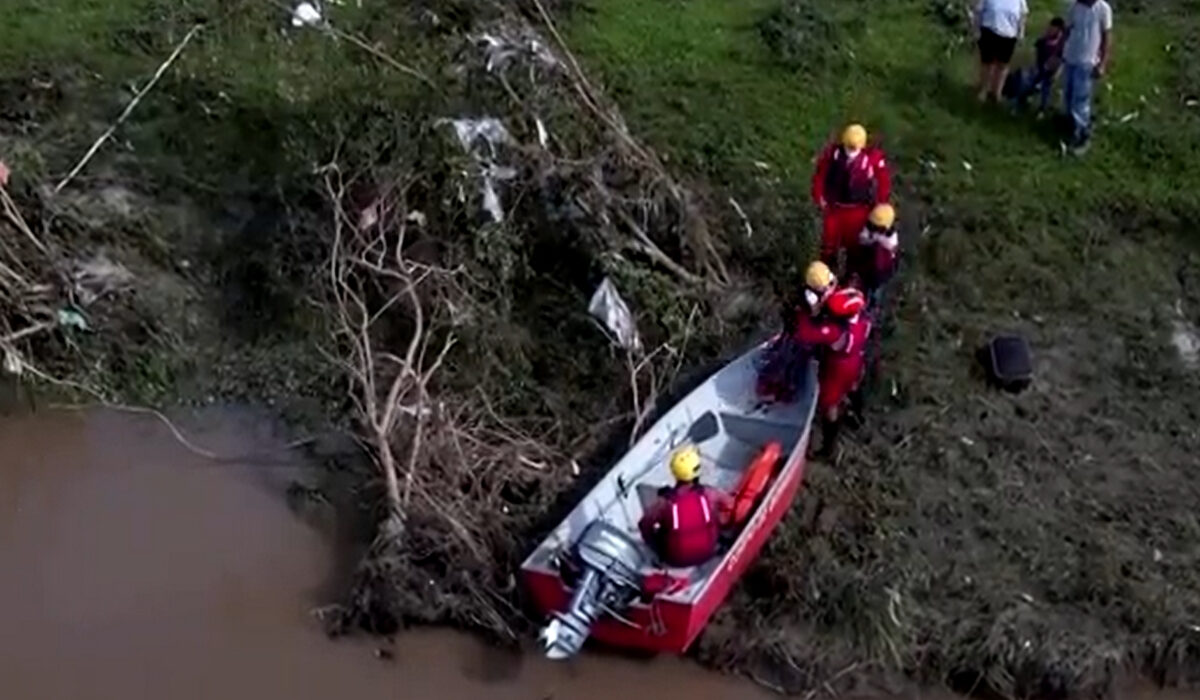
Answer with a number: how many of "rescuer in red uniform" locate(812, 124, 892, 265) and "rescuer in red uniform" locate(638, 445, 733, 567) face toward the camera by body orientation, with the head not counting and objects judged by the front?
1

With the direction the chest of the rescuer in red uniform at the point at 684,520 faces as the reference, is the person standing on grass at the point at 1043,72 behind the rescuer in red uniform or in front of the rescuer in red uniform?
in front

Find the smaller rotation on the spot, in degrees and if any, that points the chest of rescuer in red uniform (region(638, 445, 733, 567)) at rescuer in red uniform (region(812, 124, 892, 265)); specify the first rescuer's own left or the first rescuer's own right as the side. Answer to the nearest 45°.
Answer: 0° — they already face them

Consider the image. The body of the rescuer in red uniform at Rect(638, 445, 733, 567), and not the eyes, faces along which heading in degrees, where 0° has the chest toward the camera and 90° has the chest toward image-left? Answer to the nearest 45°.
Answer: approximately 180°

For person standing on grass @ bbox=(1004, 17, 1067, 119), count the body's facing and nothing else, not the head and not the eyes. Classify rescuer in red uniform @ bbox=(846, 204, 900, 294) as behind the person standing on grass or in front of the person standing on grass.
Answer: in front

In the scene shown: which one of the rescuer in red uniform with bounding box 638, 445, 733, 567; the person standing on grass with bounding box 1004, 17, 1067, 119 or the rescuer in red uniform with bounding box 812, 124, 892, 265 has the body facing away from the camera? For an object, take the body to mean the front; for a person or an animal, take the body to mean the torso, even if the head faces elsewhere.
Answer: the rescuer in red uniform with bounding box 638, 445, 733, 567

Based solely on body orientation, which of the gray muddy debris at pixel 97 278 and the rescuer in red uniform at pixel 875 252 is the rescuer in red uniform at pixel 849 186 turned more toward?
the rescuer in red uniform

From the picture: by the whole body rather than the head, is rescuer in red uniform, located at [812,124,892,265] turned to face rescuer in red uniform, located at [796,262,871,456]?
yes

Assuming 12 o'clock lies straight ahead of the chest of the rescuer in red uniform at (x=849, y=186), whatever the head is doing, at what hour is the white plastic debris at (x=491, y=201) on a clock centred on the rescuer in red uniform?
The white plastic debris is roughly at 3 o'clock from the rescuer in red uniform.

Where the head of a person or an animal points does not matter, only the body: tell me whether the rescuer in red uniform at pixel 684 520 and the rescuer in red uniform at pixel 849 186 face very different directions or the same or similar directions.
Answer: very different directions
